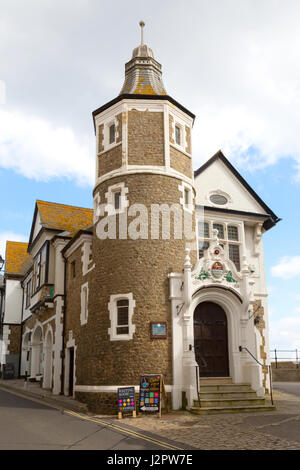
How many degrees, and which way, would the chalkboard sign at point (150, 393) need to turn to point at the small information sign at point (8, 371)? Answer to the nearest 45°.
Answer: approximately 135° to its right

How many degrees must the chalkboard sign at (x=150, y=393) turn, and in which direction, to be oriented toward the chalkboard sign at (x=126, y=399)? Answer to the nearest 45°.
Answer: approximately 90° to its right

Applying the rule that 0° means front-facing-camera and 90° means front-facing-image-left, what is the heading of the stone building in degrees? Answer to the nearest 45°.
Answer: approximately 315°

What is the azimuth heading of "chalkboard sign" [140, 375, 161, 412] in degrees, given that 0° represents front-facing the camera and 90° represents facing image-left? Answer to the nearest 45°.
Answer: approximately 0°

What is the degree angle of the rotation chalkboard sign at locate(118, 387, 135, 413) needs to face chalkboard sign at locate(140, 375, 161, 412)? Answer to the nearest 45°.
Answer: approximately 90° to its left
